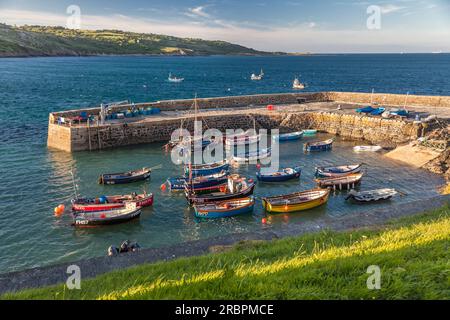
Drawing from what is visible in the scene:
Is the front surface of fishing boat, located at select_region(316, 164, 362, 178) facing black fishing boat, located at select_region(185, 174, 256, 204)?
no

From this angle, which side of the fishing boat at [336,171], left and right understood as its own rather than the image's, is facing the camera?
right

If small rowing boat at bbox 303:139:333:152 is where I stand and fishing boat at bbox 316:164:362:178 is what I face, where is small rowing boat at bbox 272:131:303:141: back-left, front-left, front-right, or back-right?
back-right

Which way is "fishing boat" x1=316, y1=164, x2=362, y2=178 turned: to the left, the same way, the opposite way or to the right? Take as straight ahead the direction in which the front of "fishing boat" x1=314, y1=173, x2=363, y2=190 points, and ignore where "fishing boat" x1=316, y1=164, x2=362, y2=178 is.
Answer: the same way

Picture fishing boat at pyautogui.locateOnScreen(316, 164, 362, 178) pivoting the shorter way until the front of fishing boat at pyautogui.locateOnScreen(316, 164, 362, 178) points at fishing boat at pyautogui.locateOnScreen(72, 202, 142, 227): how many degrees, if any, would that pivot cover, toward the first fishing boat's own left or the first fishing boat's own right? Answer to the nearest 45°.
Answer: approximately 135° to the first fishing boat's own right

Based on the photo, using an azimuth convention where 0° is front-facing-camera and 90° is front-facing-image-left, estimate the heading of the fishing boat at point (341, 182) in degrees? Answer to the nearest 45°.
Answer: approximately 270°

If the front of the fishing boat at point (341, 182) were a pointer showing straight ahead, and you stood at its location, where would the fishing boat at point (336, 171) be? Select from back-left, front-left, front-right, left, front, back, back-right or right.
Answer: left

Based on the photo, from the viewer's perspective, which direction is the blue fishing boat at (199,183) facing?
to the viewer's right

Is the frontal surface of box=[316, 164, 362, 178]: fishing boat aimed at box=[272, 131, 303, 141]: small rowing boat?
no
